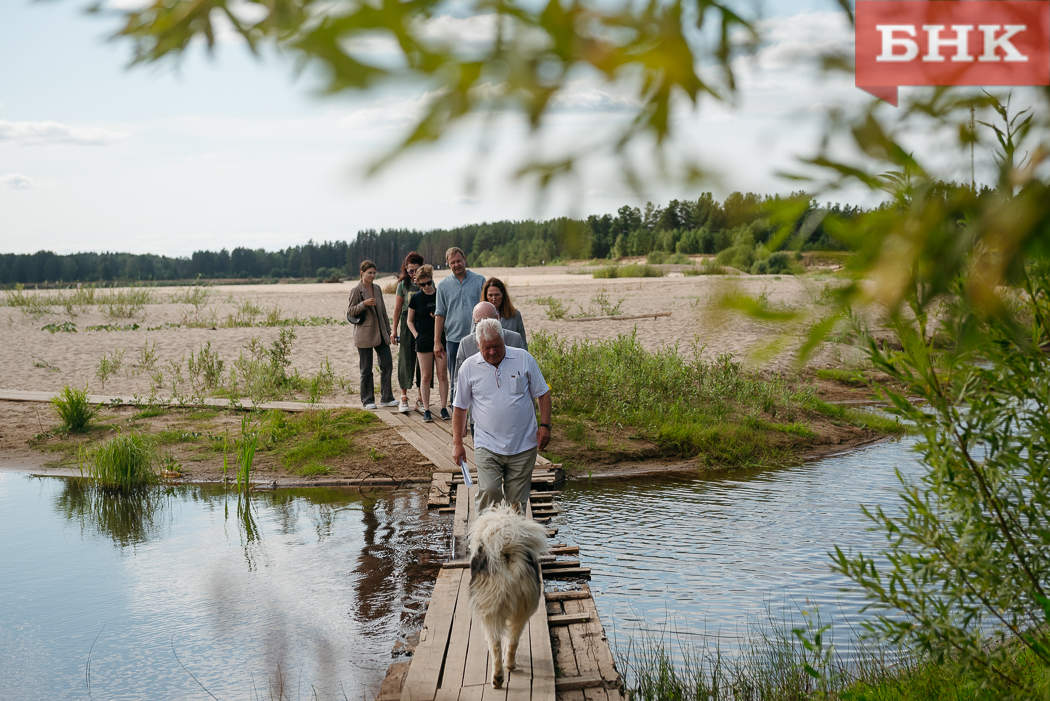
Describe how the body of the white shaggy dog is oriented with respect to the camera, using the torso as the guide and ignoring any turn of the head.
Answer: away from the camera

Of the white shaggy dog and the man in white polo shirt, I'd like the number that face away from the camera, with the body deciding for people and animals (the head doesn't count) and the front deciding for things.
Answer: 1

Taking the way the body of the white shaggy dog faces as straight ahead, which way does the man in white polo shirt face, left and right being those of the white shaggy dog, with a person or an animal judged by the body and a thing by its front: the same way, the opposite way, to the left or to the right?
the opposite way

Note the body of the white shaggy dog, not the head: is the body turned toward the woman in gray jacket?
yes

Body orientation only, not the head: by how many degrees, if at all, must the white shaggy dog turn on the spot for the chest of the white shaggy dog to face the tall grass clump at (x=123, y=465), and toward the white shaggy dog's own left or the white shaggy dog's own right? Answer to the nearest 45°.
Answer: approximately 45° to the white shaggy dog's own left

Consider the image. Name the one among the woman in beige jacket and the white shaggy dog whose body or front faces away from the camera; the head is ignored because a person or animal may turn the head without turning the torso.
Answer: the white shaggy dog

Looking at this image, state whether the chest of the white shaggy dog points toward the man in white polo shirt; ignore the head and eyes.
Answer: yes

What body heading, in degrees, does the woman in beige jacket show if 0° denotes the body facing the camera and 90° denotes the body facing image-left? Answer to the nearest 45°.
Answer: approximately 315°

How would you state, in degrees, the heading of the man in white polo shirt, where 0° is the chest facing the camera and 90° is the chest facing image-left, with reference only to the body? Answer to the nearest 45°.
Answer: approximately 0°
